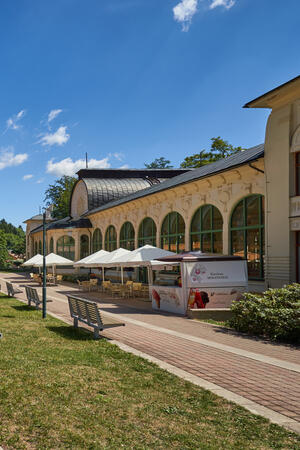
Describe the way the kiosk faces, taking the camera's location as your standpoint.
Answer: facing the viewer and to the left of the viewer

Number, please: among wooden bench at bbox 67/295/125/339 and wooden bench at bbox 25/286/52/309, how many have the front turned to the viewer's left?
0

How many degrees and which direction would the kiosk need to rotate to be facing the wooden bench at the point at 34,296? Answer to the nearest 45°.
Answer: approximately 45° to its right

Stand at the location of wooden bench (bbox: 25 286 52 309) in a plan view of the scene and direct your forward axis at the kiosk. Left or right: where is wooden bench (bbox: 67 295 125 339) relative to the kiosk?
right

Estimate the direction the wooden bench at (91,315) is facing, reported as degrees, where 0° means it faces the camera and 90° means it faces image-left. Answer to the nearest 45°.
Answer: approximately 225°

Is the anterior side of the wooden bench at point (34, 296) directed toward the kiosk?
no

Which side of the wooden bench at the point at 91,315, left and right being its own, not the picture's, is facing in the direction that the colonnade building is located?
front

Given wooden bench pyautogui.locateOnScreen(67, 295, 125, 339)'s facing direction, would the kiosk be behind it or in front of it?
in front

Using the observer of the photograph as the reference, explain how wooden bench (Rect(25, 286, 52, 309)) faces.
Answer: facing away from the viewer and to the right of the viewer

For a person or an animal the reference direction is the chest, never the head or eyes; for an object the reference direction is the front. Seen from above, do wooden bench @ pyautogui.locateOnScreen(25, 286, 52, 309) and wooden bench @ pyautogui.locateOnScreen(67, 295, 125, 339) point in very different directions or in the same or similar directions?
same or similar directions

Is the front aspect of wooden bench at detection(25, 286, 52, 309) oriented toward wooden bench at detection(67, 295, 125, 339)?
no

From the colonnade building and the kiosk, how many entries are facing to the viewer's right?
0

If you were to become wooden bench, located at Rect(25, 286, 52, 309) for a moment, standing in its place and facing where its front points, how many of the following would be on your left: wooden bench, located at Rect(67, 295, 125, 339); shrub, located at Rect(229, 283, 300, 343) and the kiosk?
0

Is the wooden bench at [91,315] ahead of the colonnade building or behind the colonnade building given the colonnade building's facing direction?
ahead
